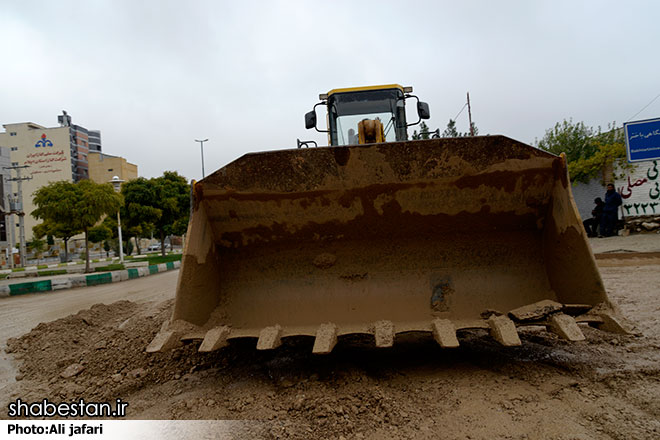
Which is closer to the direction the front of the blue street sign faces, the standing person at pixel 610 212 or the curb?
the curb

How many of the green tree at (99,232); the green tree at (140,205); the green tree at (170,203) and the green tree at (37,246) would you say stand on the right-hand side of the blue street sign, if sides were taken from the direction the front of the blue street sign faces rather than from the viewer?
4

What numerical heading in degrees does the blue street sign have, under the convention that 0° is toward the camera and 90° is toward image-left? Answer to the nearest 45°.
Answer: approximately 0°

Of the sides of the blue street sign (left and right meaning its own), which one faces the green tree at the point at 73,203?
right

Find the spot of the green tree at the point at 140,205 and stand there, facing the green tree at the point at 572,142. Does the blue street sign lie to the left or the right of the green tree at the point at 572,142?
right

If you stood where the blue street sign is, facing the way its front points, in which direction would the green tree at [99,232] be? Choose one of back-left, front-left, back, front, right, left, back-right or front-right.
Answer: right

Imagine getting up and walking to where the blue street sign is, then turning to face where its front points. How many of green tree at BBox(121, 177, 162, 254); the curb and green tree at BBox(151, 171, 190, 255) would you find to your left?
0

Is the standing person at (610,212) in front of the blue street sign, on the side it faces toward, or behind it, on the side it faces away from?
behind

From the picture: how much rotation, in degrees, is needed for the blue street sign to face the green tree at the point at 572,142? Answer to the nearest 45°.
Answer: approximately 180°

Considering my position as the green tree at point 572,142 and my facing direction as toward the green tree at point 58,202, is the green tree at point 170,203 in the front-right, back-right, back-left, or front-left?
front-right

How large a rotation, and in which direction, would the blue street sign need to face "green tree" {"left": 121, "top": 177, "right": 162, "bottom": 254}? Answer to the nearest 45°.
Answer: approximately 90° to its right

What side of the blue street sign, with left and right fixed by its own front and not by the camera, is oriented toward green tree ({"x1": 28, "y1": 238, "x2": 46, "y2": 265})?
right

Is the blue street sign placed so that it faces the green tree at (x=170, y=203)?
no

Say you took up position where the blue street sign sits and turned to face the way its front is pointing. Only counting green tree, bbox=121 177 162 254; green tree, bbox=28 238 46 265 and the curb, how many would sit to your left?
0

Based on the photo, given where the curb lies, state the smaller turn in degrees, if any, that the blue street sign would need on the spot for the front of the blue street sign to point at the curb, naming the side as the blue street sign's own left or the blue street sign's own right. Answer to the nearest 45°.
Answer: approximately 45° to the blue street sign's own right
